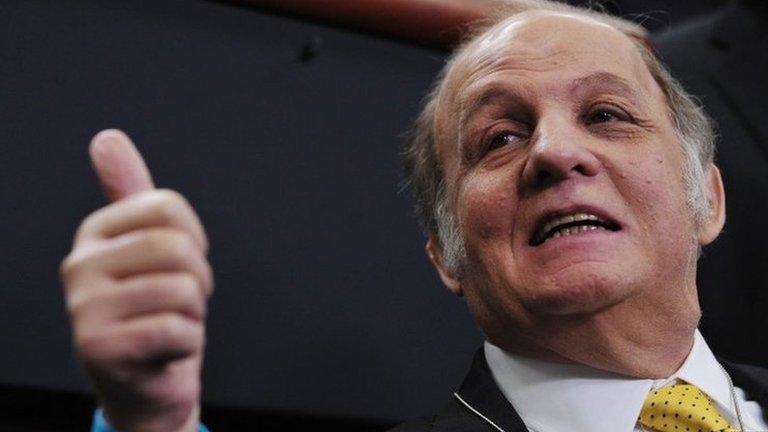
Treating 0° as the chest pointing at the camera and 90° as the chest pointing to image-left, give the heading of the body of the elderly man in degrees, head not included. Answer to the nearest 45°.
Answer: approximately 315°
